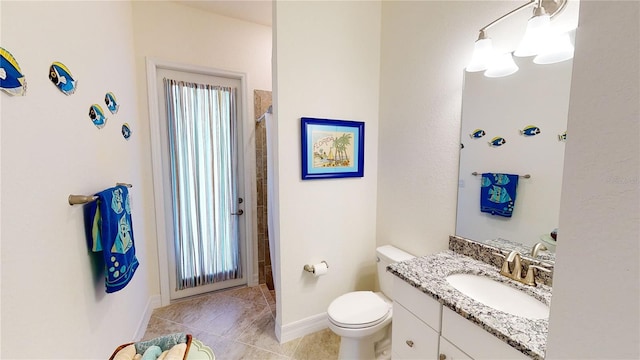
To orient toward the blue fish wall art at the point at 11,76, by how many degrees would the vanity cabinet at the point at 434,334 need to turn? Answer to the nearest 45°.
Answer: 0° — it already faces it

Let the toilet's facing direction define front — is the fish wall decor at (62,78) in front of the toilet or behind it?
in front

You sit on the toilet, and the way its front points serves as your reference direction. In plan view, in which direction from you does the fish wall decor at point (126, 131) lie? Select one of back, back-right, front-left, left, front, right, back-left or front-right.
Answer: front-right

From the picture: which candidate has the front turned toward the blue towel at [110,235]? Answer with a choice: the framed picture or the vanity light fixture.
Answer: the vanity light fixture

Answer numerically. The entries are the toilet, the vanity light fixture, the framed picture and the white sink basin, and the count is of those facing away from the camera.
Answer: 0

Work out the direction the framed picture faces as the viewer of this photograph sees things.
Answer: facing the viewer and to the right of the viewer

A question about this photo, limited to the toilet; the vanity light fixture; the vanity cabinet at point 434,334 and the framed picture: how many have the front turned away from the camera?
0

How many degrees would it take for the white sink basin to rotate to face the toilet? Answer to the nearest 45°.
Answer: approximately 45° to its right

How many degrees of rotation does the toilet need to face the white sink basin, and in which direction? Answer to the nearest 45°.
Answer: approximately 135° to its left

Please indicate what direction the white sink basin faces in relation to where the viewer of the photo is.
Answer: facing the viewer and to the left of the viewer

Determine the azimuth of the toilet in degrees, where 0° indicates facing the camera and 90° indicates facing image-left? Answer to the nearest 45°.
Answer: approximately 45°
